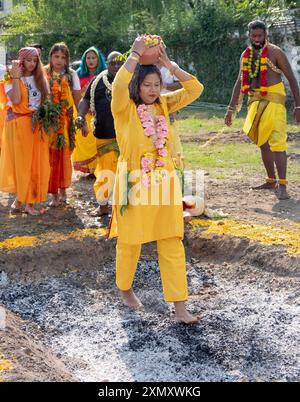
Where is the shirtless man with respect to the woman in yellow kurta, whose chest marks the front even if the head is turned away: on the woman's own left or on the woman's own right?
on the woman's own left

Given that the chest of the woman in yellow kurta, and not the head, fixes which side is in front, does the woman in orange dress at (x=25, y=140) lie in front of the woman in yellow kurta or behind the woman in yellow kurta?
behind

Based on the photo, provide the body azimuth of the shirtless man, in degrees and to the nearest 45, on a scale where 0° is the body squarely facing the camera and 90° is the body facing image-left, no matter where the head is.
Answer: approximately 45°

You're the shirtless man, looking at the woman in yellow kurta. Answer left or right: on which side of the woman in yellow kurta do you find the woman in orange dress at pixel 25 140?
right

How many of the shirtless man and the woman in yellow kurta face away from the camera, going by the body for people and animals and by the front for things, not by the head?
0

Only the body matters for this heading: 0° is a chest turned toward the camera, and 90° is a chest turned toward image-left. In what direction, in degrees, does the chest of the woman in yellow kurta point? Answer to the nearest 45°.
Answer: approximately 315°
